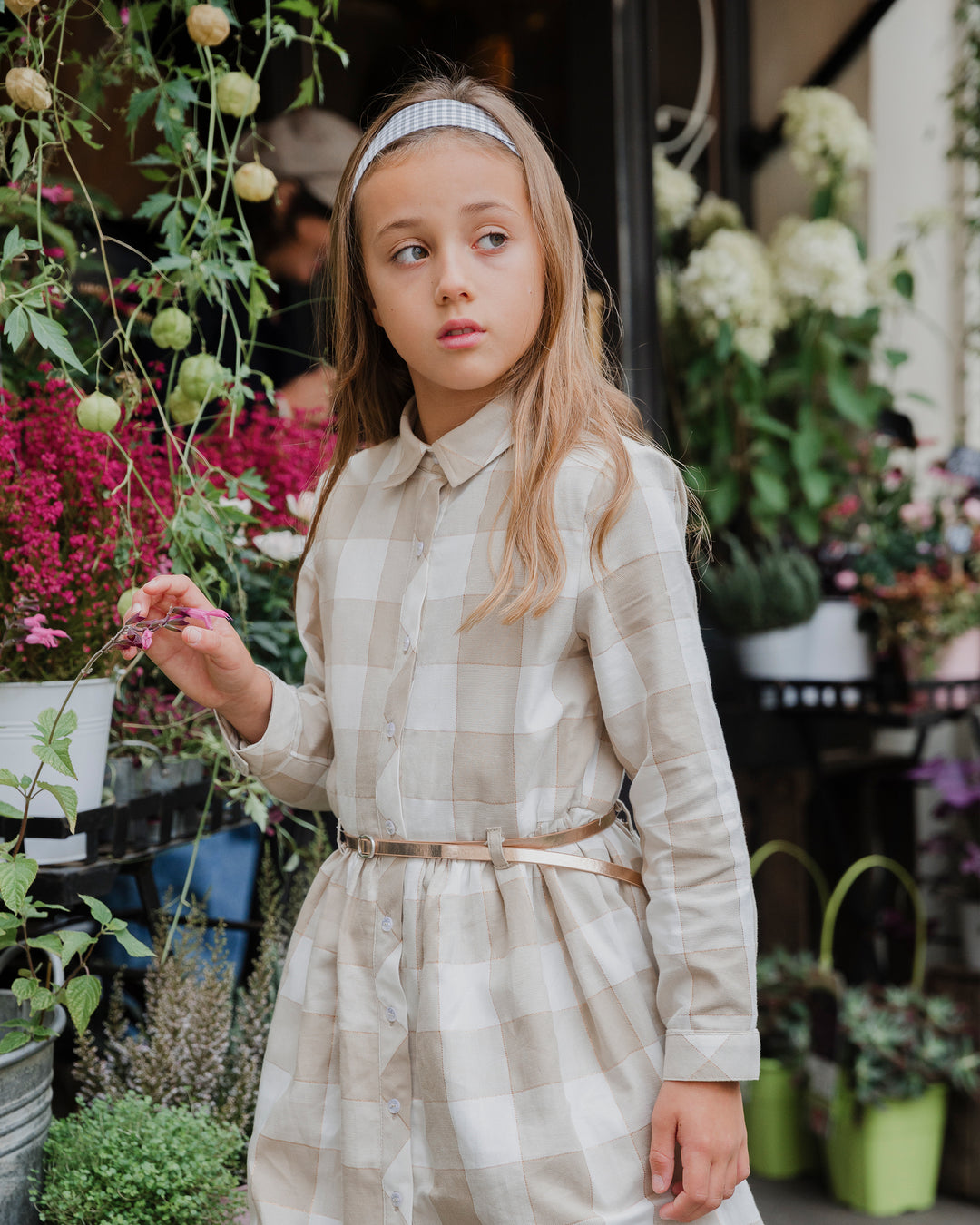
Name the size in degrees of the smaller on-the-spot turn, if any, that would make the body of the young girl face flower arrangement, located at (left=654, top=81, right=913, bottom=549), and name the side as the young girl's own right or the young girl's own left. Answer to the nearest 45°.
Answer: approximately 180°

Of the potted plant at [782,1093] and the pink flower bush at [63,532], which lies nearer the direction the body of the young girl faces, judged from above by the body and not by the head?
the pink flower bush

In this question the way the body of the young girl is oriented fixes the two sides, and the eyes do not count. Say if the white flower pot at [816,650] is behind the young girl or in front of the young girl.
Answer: behind

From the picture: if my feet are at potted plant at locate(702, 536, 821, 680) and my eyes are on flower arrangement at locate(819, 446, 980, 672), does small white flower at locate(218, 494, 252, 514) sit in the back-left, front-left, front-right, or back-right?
back-right

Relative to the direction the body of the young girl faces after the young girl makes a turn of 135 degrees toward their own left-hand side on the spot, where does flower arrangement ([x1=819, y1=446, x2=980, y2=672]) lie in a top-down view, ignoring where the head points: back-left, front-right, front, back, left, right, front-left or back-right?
front-left

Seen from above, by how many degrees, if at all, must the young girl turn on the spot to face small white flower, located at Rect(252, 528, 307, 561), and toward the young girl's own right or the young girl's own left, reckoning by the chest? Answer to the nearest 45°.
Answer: approximately 90° to the young girl's own right

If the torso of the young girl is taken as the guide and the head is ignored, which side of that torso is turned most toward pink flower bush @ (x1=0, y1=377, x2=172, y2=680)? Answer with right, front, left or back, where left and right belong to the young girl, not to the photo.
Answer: right

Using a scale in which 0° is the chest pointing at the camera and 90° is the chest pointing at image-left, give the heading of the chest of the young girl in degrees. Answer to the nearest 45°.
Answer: approximately 45°

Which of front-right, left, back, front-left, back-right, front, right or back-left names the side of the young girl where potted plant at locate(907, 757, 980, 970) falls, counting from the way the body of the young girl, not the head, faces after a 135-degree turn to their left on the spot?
front-left

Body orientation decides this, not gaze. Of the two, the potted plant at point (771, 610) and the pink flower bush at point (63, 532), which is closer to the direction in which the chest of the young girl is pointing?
the pink flower bush
